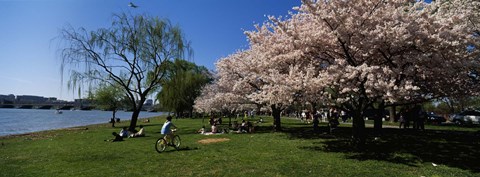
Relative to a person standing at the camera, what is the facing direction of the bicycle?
facing away from the viewer and to the right of the viewer
